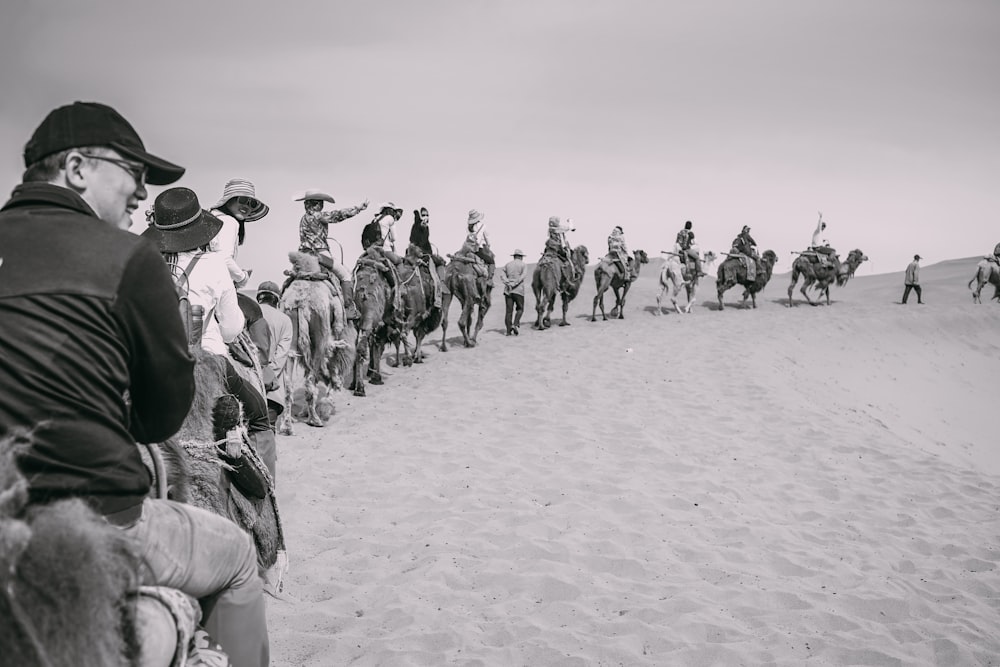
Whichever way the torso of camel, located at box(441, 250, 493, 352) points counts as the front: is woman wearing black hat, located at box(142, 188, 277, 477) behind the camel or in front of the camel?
behind

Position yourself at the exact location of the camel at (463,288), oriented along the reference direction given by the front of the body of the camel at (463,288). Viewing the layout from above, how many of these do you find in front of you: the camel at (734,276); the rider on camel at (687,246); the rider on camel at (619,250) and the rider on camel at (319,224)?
3

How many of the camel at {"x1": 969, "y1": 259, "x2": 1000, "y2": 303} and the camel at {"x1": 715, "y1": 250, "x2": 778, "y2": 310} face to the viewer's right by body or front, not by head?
2

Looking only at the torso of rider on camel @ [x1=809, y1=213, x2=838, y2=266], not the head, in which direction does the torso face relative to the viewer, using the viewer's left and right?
facing to the right of the viewer

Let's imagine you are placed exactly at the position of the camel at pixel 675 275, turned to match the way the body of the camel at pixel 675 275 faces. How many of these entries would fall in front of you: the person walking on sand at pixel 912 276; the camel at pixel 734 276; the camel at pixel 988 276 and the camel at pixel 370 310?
3

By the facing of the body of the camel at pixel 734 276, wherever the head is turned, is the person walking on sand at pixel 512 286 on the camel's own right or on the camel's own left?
on the camel's own right

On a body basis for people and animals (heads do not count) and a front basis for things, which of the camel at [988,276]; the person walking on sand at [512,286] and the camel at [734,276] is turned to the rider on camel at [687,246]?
the person walking on sand

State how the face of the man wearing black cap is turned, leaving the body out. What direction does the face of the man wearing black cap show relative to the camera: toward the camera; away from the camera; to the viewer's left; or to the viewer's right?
to the viewer's right

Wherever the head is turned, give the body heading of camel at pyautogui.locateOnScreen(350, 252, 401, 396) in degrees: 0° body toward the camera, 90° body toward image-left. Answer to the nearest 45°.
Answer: approximately 225°

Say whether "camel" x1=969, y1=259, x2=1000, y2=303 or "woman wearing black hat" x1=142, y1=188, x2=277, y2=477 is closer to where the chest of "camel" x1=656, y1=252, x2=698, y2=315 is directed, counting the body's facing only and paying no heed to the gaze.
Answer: the camel

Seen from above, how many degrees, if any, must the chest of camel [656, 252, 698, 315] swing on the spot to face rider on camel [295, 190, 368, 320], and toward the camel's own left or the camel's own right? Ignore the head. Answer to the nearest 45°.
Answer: approximately 135° to the camel's own right

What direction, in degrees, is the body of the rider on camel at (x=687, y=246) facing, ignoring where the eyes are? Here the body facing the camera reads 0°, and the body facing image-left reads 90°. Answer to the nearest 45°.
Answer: approximately 225°

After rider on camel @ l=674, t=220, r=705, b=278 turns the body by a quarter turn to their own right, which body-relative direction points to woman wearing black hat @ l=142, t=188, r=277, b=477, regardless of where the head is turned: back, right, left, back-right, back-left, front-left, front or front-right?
front-right
